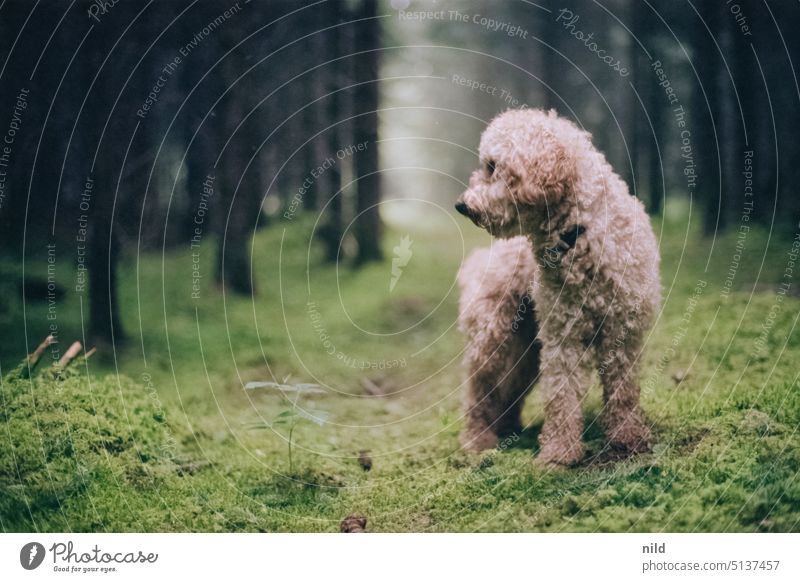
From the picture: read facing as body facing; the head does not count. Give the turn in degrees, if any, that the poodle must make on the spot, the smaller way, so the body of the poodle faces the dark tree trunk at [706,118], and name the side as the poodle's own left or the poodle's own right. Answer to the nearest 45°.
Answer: approximately 90° to the poodle's own left

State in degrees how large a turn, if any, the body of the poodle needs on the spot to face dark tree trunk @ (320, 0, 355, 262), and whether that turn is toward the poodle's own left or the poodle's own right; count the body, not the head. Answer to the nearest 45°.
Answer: approximately 180°

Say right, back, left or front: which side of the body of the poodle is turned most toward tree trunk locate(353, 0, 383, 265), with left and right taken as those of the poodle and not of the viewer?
back

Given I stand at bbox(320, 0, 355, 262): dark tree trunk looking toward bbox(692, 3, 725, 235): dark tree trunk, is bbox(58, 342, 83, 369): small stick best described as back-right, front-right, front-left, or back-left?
back-right

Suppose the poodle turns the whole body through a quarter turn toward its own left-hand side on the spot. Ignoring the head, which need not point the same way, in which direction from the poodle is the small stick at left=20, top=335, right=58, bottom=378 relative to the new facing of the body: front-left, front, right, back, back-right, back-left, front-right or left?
back-left

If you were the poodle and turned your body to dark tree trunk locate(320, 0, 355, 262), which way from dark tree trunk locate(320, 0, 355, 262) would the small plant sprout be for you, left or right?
left

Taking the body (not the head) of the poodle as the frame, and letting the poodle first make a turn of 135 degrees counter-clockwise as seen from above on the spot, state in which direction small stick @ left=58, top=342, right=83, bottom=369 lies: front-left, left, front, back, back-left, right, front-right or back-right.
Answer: left

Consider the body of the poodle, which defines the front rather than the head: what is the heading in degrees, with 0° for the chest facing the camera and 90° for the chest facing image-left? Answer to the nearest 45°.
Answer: approximately 315°

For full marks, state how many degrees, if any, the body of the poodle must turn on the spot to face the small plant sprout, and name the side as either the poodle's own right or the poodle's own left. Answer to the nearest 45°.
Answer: approximately 135° to the poodle's own right
